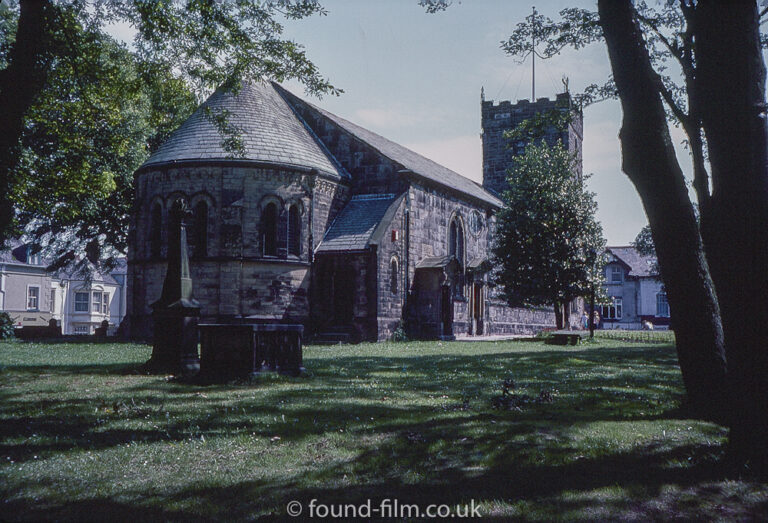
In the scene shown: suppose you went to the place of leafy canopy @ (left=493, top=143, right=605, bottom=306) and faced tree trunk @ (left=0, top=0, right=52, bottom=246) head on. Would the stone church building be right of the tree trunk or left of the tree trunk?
right

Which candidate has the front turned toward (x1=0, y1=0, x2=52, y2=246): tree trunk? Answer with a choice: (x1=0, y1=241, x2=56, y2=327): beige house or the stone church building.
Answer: the beige house

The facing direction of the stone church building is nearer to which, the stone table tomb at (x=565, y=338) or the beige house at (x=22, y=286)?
the stone table tomb
